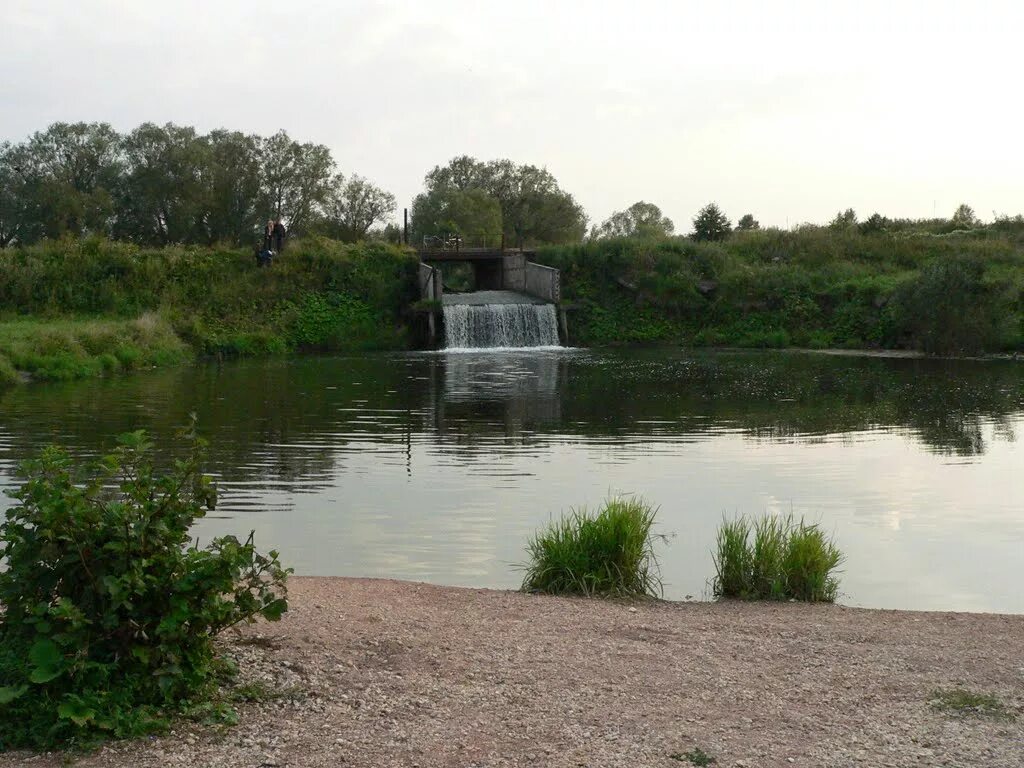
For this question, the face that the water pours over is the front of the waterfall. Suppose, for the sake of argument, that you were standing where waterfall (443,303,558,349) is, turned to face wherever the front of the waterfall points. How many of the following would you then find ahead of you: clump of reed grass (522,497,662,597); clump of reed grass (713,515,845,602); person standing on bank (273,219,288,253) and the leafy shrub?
3

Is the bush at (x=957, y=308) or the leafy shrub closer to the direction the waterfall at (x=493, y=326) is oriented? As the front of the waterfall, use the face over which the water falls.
the leafy shrub

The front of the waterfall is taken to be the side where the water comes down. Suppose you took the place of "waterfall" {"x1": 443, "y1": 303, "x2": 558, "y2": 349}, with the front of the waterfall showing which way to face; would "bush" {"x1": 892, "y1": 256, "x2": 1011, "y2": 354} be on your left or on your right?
on your left

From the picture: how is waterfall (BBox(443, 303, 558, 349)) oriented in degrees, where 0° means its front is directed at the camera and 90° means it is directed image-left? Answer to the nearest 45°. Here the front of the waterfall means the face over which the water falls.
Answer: approximately 0°

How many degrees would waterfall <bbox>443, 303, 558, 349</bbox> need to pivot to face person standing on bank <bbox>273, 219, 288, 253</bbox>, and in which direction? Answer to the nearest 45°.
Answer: approximately 135° to its right

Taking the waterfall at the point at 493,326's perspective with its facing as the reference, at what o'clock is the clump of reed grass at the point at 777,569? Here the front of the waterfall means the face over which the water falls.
The clump of reed grass is roughly at 12 o'clock from the waterfall.

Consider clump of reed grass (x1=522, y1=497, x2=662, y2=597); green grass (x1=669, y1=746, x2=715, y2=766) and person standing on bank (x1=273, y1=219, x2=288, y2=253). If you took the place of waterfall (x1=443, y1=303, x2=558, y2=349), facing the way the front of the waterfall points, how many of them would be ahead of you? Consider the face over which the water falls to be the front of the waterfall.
2

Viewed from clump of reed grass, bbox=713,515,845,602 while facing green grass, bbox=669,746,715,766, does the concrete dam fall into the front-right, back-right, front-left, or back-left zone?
back-right

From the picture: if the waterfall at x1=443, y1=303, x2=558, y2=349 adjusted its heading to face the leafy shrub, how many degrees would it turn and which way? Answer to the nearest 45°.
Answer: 0° — it already faces it

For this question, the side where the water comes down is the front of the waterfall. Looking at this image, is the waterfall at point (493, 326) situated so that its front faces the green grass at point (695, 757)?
yes

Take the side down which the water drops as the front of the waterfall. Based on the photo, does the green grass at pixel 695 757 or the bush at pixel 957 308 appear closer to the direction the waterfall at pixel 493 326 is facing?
the green grass

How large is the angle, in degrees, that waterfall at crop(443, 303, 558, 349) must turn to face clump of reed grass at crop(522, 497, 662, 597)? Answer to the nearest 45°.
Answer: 0° — it already faces it
